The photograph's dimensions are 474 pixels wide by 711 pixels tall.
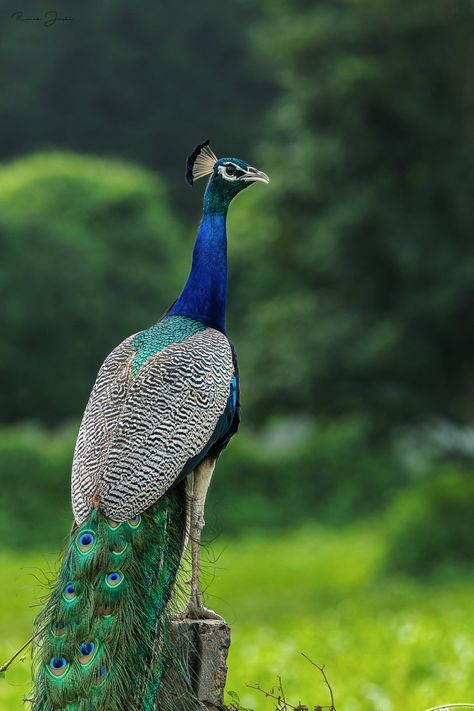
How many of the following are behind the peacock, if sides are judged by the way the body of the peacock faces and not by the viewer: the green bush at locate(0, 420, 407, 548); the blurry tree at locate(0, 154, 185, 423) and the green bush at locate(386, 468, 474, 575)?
0

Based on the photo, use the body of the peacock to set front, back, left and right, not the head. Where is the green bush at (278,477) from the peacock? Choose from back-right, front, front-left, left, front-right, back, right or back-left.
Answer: front-left

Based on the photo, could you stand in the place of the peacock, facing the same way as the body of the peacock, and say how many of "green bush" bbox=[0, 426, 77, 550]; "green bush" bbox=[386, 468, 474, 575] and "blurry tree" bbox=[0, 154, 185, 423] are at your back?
0

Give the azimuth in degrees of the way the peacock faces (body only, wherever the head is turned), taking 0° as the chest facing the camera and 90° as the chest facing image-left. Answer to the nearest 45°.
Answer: approximately 225°

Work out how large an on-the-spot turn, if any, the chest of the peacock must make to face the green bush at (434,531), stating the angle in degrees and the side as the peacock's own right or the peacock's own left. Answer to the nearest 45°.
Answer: approximately 45° to the peacock's own left

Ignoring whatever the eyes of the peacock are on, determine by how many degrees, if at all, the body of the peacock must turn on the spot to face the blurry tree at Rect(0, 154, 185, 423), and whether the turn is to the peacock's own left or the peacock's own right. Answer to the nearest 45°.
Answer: approximately 45° to the peacock's own left
